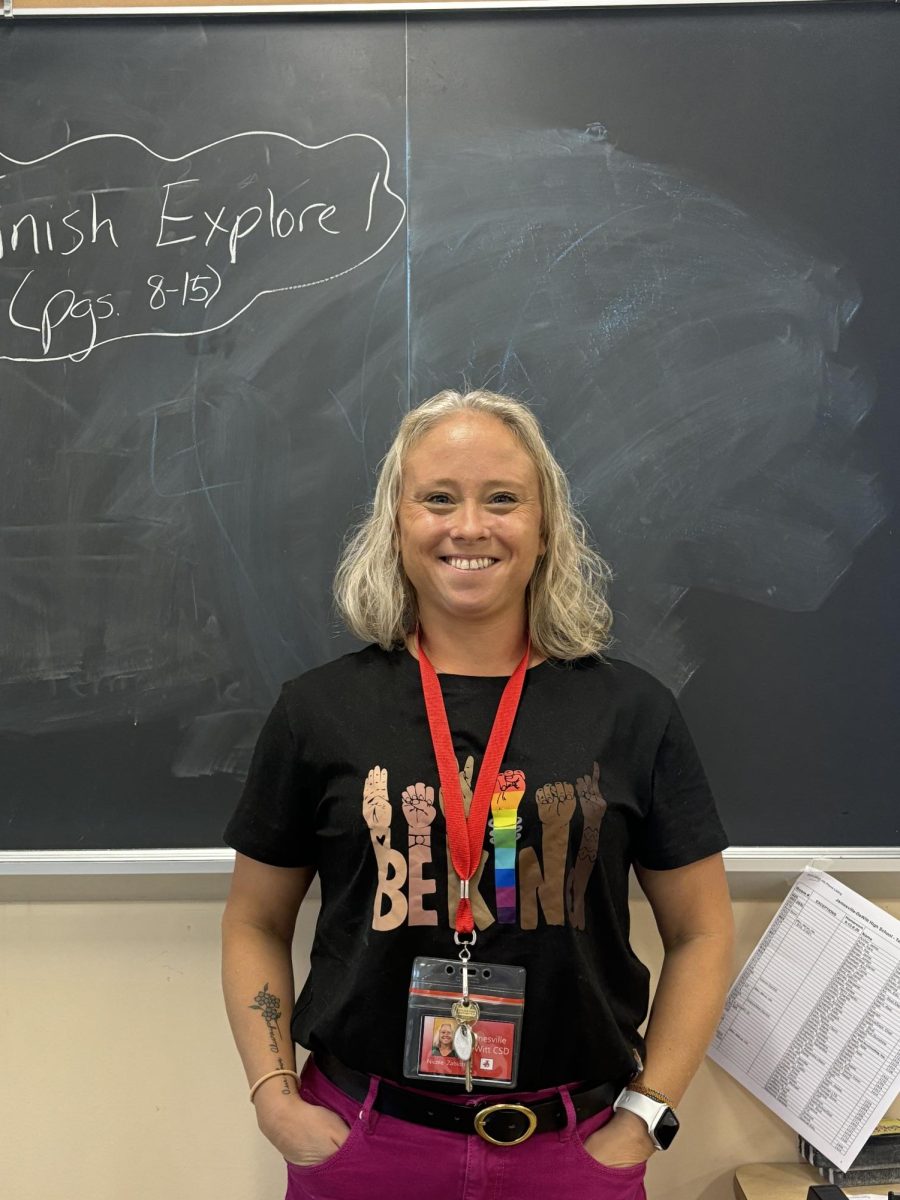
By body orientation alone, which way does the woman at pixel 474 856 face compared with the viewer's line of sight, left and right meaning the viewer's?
facing the viewer

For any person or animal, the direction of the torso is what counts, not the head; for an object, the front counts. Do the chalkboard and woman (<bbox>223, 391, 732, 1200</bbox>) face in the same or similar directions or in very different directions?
same or similar directions

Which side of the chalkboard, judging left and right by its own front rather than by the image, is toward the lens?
front

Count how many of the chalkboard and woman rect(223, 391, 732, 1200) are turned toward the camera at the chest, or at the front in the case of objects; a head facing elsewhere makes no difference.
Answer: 2
